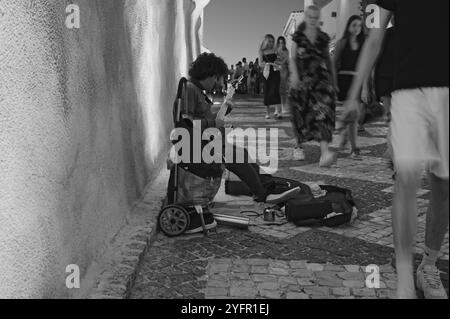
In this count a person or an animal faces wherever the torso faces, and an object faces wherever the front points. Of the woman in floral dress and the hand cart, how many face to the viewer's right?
1

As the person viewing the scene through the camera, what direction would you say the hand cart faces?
facing to the right of the viewer

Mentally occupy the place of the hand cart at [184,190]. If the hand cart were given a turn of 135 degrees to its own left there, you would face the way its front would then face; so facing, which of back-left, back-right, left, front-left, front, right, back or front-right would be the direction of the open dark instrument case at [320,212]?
back-right

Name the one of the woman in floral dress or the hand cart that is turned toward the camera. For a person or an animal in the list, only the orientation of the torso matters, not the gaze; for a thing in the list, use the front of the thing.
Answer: the woman in floral dress

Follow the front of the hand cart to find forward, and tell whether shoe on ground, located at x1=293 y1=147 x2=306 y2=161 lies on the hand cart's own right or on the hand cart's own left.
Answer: on the hand cart's own left

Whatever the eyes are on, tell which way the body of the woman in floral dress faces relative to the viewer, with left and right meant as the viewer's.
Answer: facing the viewer

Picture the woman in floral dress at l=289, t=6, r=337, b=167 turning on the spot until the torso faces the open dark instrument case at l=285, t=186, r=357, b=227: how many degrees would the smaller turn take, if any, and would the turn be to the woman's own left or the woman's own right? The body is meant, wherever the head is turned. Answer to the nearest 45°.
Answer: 0° — they already face it
